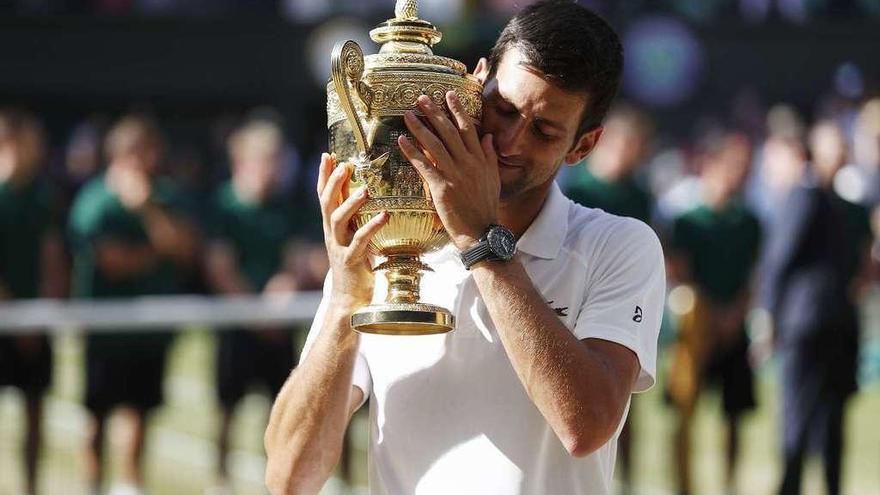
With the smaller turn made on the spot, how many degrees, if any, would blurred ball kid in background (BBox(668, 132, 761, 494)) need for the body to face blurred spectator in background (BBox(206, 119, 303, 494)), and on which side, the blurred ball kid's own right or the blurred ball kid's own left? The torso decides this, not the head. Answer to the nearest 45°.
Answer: approximately 90° to the blurred ball kid's own right

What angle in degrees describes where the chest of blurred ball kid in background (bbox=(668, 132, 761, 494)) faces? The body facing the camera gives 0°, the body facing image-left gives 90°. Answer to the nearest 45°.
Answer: approximately 0°

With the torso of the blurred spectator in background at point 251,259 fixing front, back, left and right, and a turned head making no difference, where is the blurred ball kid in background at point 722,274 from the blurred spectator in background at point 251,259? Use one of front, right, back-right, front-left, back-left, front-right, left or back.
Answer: left

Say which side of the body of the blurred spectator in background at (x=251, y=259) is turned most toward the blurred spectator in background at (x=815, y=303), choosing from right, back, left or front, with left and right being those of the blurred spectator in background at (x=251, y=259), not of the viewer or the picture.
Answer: left

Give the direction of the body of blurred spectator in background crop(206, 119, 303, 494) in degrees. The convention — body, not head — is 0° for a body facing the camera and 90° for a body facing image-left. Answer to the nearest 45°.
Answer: approximately 0°

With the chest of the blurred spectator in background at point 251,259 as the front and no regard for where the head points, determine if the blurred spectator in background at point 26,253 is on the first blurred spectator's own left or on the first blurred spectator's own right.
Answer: on the first blurred spectator's own right

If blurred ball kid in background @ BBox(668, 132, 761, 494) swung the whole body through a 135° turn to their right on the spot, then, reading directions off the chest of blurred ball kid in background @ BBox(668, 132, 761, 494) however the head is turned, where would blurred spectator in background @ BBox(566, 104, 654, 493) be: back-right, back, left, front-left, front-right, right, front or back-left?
left

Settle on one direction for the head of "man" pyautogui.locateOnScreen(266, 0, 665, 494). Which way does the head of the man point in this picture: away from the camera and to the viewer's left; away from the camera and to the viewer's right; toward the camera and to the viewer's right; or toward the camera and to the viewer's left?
toward the camera and to the viewer's left

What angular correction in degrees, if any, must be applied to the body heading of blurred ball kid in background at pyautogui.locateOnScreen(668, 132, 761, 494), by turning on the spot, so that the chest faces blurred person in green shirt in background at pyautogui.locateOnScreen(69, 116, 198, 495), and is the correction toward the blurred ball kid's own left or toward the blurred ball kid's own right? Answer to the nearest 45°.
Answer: approximately 45° to the blurred ball kid's own right

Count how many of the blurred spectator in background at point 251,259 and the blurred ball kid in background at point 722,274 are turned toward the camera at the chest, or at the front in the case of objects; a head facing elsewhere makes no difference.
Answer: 2

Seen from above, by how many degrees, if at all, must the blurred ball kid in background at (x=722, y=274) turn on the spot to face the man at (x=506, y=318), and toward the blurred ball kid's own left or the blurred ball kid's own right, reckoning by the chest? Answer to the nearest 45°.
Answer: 0° — they already face them
